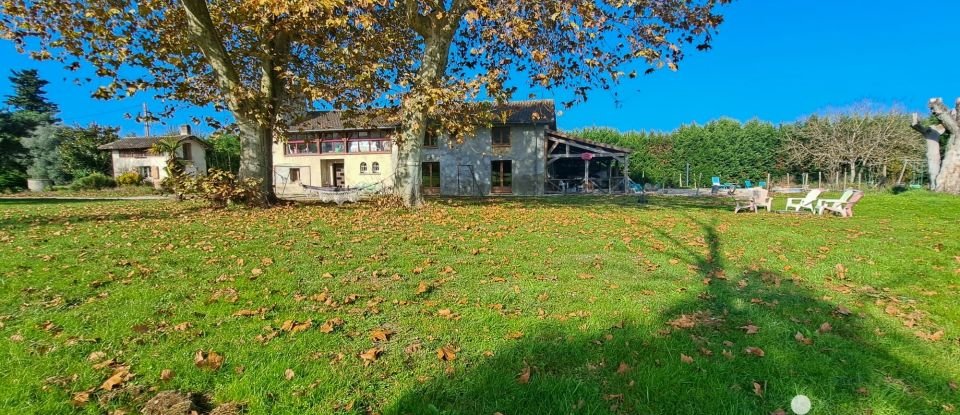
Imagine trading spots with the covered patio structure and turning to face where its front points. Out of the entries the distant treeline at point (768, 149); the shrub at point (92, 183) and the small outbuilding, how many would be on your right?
2

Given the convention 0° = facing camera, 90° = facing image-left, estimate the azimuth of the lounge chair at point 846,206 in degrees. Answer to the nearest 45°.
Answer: approximately 90°

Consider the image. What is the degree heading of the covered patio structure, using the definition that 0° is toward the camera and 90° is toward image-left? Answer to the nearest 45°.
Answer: approximately 0°

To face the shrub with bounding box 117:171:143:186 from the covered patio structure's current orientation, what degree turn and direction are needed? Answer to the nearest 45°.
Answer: approximately 90° to its right

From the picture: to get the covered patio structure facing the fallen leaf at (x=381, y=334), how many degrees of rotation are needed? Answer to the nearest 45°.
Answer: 0° — it already faces it

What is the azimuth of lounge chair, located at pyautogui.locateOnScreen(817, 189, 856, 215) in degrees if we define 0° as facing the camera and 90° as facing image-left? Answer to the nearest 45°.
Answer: approximately 90°
